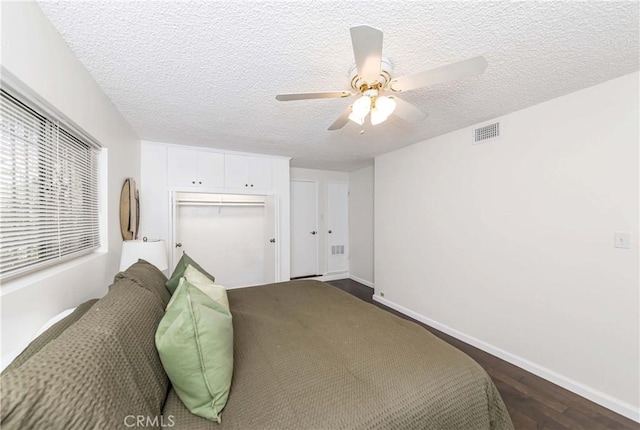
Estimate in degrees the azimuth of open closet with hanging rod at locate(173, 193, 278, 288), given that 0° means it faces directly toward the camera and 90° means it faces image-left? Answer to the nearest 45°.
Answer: approximately 0°

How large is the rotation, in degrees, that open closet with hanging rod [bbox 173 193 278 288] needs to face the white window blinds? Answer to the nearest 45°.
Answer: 0° — it already faces it

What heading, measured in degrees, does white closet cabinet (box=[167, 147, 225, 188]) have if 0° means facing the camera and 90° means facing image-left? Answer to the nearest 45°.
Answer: approximately 0°

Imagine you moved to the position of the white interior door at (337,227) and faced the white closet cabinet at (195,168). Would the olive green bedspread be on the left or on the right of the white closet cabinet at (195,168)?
left

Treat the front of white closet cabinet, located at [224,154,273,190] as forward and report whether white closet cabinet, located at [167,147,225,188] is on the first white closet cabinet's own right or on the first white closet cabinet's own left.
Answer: on the first white closet cabinet's own right

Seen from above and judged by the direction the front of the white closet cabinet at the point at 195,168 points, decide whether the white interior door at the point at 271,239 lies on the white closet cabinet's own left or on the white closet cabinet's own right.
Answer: on the white closet cabinet's own left
